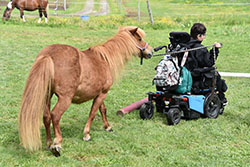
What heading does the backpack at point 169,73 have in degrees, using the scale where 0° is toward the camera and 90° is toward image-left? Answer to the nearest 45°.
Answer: approximately 45°

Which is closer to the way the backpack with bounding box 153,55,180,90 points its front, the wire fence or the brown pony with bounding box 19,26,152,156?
the brown pony

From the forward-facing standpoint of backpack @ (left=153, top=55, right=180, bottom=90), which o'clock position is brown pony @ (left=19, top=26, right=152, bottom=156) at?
The brown pony is roughly at 12 o'clock from the backpack.

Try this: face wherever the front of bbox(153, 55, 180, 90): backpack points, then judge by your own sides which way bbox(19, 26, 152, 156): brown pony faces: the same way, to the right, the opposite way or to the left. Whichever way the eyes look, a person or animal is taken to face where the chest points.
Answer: the opposite way

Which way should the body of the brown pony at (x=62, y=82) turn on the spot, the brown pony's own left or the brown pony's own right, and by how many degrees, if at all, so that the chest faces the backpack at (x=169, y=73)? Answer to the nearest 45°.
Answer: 0° — it already faces it

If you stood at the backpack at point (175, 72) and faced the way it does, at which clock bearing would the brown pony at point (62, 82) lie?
The brown pony is roughly at 12 o'clock from the backpack.

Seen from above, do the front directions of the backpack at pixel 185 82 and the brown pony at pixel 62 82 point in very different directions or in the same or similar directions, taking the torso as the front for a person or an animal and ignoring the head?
very different directions

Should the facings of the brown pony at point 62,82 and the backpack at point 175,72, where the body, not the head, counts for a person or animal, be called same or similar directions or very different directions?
very different directions

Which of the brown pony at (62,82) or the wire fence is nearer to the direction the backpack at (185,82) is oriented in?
the brown pony

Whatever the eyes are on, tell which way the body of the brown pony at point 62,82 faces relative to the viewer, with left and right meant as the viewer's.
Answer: facing away from the viewer and to the right of the viewer
